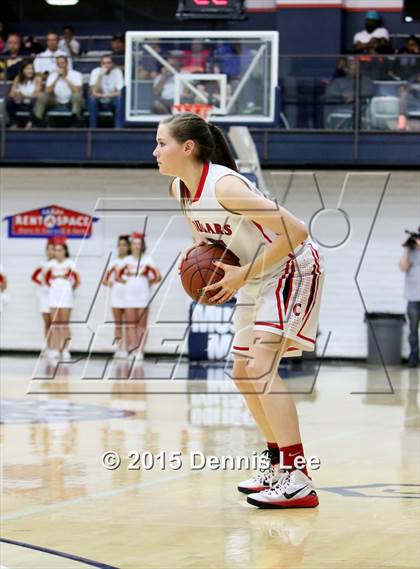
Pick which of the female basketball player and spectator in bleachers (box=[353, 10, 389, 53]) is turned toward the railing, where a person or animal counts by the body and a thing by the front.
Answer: the spectator in bleachers

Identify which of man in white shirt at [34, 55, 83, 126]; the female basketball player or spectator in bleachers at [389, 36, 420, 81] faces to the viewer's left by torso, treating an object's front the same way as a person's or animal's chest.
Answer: the female basketball player

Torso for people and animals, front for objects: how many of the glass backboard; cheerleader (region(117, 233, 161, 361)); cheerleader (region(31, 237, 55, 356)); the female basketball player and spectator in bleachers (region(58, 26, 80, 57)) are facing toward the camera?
4

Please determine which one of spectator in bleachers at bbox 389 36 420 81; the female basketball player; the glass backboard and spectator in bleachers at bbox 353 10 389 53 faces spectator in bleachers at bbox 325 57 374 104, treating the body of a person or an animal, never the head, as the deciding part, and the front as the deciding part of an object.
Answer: spectator in bleachers at bbox 353 10 389 53

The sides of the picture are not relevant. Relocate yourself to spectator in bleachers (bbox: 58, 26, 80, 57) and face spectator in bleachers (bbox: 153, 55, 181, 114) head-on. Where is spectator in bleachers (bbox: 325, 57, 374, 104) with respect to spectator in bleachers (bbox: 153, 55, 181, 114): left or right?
left

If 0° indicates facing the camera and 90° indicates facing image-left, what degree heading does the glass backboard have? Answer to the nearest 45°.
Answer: approximately 0°

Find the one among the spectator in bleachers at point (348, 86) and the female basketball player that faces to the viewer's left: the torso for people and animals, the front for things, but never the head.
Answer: the female basketball player
